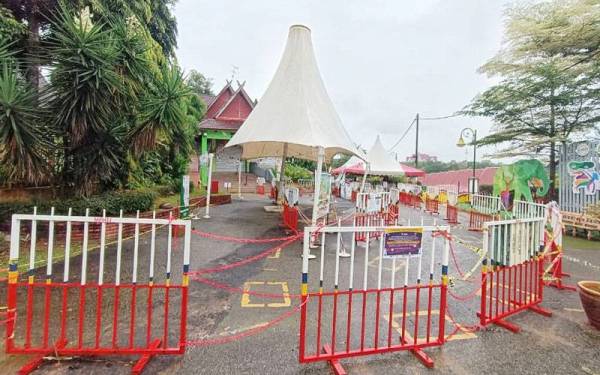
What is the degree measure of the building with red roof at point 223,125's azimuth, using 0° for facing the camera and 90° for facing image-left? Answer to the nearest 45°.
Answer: approximately 0°

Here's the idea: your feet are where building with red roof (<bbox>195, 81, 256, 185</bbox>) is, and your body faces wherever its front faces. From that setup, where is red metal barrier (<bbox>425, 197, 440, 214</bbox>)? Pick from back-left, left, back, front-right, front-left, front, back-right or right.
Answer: front-left

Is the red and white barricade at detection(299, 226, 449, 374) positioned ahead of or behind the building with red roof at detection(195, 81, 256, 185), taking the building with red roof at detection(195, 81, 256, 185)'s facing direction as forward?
ahead

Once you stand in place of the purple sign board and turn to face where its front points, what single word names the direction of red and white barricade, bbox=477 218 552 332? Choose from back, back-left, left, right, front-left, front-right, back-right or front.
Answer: back-left

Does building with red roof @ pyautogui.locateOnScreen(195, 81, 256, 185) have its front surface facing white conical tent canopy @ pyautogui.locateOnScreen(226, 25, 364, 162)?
yes

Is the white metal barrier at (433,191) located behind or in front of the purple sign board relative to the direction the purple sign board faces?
behind

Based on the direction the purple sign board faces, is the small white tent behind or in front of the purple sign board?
behind

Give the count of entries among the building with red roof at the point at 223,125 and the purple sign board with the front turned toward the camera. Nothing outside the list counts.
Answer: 2

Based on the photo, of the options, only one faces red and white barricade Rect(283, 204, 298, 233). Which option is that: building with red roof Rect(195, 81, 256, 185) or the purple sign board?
the building with red roof

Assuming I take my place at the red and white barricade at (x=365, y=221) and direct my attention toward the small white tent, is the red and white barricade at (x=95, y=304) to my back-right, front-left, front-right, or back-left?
back-left

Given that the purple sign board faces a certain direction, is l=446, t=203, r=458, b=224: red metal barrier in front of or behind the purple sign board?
behind

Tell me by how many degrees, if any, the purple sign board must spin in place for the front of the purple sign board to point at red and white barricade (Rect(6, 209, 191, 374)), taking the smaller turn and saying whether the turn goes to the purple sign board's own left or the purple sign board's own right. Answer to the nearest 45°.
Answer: approximately 90° to the purple sign board's own right

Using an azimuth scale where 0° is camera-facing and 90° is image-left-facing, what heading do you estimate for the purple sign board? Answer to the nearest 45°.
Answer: approximately 0°

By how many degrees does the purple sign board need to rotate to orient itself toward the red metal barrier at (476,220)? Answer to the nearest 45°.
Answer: approximately 180°

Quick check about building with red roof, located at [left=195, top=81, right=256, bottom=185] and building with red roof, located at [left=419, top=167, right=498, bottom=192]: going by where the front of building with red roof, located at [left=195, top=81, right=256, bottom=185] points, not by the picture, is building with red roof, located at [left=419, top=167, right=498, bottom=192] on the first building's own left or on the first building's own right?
on the first building's own left

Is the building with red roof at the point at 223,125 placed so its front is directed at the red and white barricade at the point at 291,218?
yes

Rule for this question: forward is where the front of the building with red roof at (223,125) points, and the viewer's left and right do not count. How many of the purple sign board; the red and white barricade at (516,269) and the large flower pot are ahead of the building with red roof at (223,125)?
3
